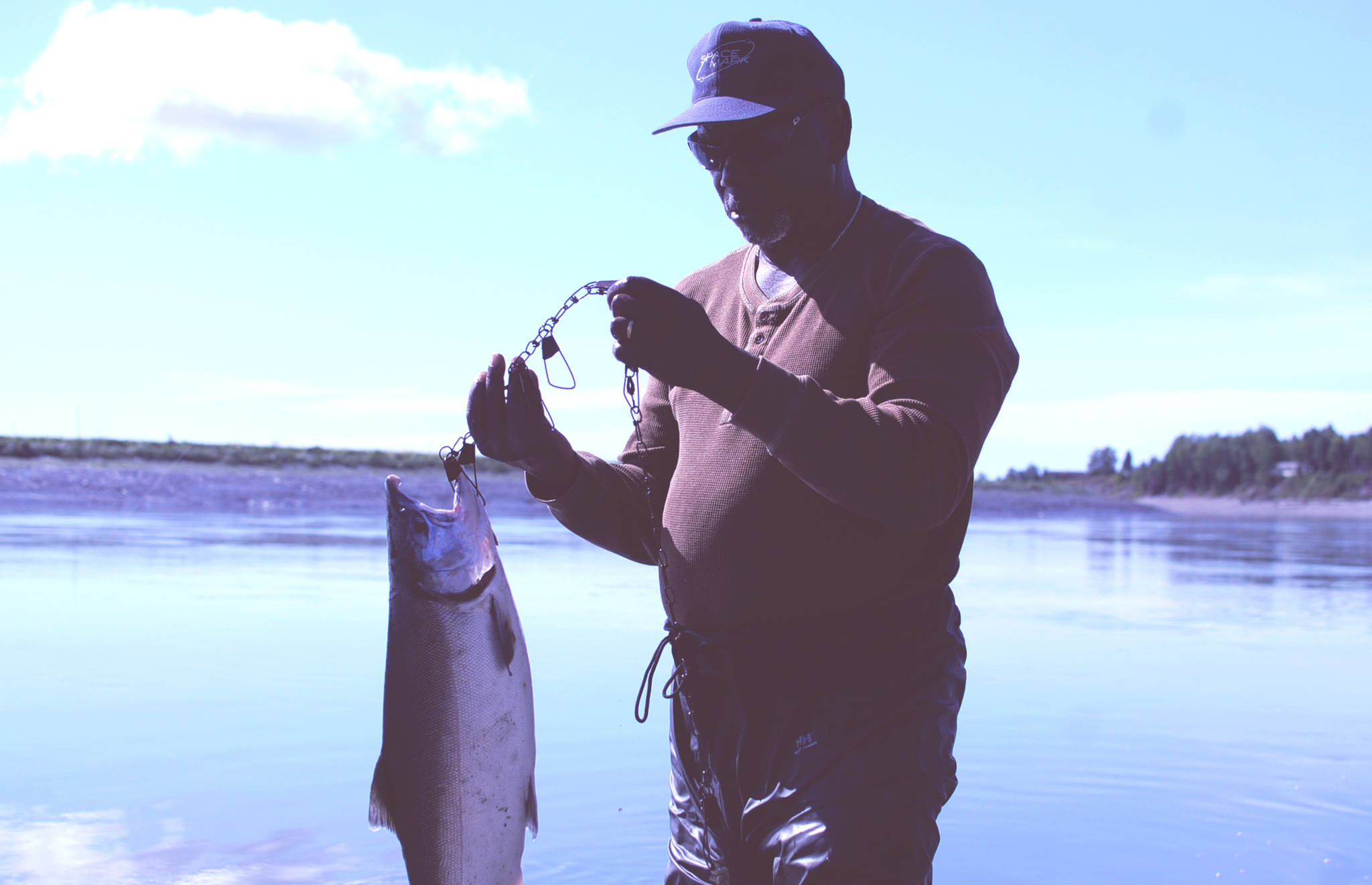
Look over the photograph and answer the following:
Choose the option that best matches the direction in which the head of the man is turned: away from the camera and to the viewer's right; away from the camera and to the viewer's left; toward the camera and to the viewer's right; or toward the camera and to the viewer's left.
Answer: toward the camera and to the viewer's left

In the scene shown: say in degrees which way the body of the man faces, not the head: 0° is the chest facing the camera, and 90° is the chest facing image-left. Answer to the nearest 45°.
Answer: approximately 45°
